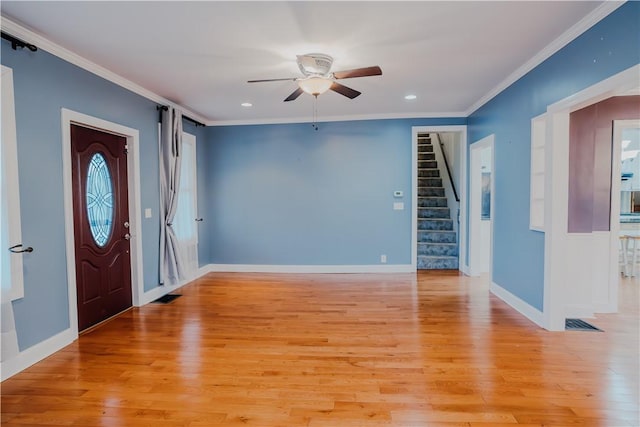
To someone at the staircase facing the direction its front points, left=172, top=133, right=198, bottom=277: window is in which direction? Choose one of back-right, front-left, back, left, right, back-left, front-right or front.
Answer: front-right

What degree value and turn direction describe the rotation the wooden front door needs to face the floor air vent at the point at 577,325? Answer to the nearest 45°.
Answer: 0° — it already faces it

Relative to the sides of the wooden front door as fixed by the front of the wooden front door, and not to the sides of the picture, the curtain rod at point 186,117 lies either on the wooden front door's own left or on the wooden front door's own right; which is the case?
on the wooden front door's own left

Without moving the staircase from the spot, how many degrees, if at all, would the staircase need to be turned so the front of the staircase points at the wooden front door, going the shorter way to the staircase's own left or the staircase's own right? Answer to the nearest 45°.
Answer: approximately 45° to the staircase's own right

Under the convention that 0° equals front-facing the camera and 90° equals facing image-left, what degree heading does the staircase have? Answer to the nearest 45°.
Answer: approximately 0°

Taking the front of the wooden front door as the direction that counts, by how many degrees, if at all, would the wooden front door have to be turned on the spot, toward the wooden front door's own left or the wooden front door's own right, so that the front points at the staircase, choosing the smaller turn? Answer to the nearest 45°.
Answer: approximately 45° to the wooden front door's own left

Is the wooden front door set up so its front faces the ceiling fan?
yes

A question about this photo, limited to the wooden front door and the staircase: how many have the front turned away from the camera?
0

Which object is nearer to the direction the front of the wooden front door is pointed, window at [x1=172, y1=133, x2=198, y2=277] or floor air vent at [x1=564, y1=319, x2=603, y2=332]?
the floor air vent

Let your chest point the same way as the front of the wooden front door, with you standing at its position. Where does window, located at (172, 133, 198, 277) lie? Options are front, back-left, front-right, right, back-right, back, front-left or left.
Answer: left

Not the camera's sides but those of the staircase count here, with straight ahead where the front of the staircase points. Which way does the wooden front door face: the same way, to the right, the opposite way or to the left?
to the left

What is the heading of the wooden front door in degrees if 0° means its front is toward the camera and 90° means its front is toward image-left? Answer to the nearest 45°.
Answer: approximately 315°
